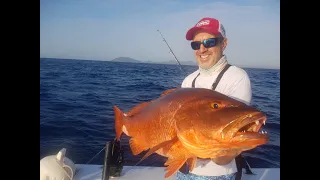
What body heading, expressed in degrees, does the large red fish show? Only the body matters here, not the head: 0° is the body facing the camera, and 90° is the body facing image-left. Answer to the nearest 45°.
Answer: approximately 315°

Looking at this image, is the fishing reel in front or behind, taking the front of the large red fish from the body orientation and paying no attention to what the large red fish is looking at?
behind

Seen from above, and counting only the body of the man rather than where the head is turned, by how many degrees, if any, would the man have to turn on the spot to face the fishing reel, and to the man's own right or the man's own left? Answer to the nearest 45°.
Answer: approximately 90° to the man's own right

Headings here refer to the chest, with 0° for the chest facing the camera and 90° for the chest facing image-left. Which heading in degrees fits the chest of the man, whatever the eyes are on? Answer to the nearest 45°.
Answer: approximately 45°
